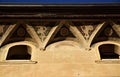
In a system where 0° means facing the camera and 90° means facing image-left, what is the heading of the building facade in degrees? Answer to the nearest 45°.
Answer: approximately 0°
